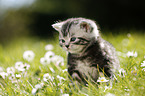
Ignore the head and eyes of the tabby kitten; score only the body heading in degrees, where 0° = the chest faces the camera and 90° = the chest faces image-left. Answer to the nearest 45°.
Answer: approximately 45°
